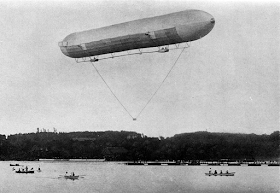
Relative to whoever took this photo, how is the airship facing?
facing the viewer and to the right of the viewer
